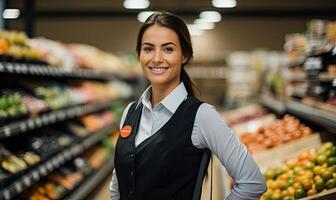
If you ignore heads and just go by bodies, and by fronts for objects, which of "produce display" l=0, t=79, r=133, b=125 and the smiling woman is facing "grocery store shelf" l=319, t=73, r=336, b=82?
the produce display

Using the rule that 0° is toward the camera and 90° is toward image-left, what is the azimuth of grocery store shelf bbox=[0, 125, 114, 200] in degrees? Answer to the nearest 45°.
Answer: approximately 315°

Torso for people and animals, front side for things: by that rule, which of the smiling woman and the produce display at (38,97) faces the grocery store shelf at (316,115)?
the produce display

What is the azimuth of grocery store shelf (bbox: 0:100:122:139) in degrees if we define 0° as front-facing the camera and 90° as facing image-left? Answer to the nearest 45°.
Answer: approximately 315°

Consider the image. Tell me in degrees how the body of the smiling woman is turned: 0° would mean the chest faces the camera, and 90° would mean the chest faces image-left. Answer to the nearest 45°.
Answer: approximately 45°

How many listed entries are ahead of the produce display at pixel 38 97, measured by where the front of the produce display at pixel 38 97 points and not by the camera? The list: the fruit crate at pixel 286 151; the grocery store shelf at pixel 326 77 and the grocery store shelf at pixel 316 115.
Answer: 3
